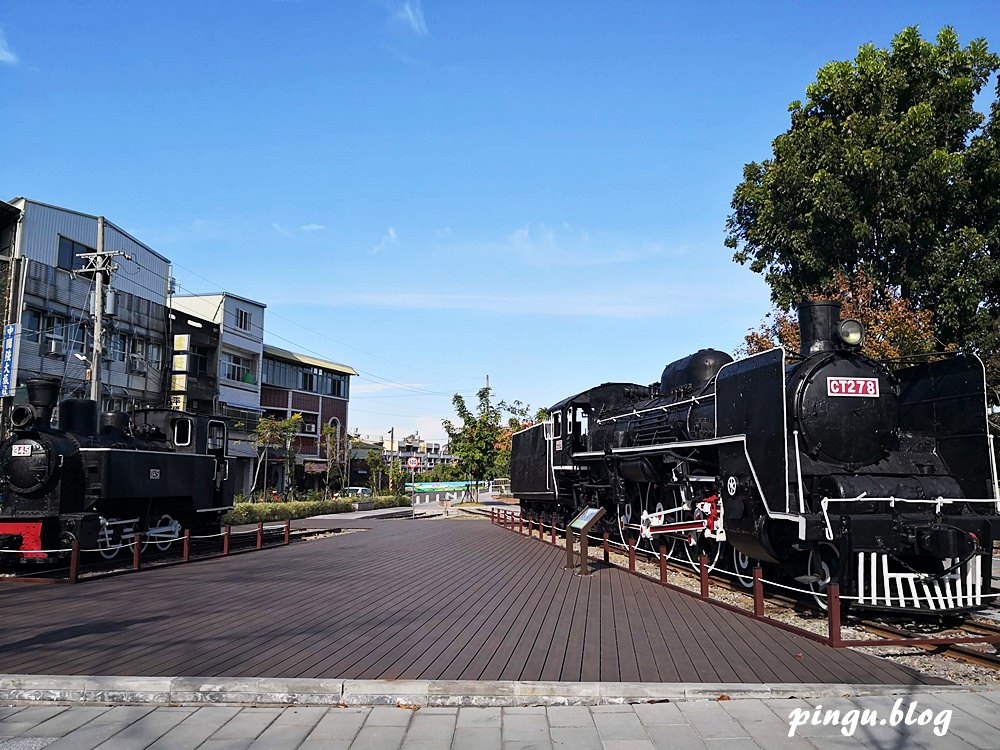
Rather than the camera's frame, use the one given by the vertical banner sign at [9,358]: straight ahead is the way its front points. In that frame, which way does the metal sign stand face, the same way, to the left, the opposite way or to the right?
to the right

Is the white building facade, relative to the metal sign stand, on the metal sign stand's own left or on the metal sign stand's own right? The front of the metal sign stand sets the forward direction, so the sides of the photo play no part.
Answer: on the metal sign stand's own right

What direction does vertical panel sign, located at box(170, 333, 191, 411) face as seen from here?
toward the camera

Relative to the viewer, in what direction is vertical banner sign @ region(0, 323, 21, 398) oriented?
toward the camera

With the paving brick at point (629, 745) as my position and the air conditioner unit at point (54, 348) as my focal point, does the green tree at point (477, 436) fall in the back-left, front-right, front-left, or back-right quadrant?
front-right

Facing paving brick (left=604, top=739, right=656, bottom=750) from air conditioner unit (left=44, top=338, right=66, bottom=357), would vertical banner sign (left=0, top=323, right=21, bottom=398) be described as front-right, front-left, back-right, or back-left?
front-right

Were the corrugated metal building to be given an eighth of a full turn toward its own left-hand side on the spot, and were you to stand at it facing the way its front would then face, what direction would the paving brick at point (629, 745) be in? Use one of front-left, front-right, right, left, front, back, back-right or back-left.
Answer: right

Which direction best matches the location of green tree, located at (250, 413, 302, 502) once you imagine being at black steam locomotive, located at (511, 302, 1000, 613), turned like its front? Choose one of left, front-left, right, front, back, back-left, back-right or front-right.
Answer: back

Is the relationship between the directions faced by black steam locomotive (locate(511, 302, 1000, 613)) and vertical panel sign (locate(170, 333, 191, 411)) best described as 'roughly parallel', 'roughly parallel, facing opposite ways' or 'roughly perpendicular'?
roughly parallel

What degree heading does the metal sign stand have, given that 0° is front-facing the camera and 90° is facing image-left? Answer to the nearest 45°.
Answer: approximately 45°

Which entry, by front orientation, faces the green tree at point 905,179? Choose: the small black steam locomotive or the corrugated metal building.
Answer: the corrugated metal building

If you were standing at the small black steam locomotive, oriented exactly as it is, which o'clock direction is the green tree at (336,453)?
The green tree is roughly at 5 o'clock from the small black steam locomotive.

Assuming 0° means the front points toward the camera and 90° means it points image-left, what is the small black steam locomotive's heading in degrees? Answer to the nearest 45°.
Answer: approximately 45°

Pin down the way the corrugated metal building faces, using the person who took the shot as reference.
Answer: facing the viewer and to the right of the viewer

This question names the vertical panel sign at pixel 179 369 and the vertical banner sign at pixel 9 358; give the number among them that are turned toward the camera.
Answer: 2

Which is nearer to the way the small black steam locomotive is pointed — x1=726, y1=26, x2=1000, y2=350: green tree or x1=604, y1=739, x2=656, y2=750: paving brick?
the paving brick

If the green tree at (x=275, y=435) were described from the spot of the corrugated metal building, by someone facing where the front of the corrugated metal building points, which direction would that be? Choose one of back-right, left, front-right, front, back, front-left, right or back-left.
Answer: left

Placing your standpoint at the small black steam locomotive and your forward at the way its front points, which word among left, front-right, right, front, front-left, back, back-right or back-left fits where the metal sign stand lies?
left

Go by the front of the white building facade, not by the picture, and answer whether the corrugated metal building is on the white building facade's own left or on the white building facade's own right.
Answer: on the white building facade's own right
